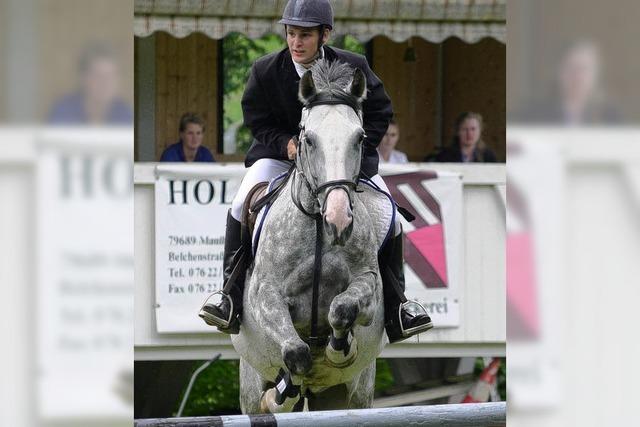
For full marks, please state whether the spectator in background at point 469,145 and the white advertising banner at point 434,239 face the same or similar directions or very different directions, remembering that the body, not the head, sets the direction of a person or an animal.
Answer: same or similar directions

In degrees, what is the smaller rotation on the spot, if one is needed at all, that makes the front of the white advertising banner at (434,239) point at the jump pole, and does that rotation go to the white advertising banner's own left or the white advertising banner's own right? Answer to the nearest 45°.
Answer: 0° — it already faces it

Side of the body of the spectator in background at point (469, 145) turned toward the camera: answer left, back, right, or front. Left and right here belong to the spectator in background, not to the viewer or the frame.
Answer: front

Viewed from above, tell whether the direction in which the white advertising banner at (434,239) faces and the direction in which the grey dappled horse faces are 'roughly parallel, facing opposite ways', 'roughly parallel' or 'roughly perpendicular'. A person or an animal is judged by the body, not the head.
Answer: roughly parallel

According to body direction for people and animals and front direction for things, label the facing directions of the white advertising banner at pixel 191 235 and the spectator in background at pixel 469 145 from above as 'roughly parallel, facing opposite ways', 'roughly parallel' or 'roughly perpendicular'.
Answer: roughly parallel

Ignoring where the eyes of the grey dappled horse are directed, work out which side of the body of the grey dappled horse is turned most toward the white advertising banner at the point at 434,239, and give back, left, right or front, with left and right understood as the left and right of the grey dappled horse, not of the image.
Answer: back

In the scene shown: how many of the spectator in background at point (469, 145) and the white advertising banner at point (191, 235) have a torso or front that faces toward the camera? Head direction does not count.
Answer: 2

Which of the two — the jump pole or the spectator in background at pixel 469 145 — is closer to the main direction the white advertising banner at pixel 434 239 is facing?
the jump pole

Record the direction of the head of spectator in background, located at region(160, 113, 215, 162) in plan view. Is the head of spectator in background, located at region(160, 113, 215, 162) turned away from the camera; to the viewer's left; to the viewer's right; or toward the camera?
toward the camera

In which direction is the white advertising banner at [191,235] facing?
toward the camera
